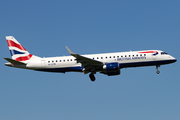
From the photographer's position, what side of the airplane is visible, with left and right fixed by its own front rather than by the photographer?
right
